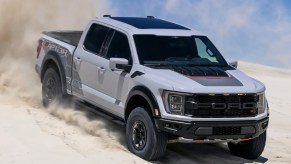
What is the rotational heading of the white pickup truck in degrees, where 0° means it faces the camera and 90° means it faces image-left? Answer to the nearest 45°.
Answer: approximately 315°
